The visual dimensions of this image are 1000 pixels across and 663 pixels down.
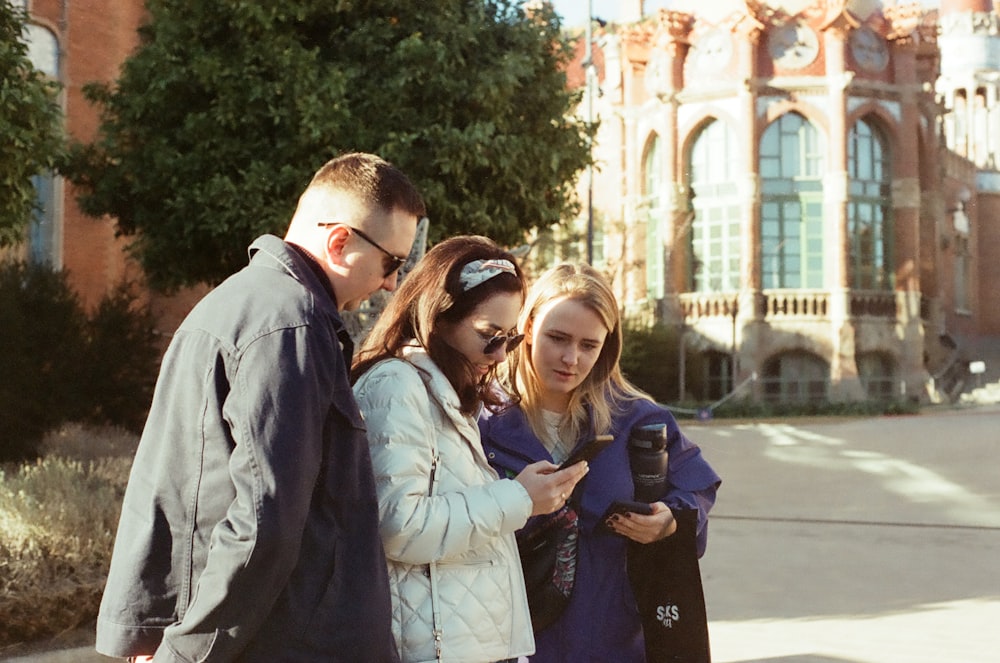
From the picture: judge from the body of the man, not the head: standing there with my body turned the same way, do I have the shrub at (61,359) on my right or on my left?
on my left

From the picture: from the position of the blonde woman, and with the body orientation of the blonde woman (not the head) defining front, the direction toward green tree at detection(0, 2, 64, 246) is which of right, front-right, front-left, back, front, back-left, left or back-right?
right

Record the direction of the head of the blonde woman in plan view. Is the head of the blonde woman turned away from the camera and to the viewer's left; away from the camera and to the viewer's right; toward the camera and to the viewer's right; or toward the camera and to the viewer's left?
toward the camera and to the viewer's left

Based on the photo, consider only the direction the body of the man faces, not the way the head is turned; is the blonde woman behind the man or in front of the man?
in front

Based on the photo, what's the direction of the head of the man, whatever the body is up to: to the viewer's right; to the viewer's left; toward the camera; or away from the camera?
to the viewer's right

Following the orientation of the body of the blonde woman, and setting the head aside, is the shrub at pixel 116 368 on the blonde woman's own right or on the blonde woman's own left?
on the blonde woman's own right

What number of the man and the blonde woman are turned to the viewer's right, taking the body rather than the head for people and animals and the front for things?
1

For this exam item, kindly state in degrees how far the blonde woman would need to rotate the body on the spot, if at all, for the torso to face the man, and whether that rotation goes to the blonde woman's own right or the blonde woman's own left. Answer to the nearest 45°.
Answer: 0° — they already face them

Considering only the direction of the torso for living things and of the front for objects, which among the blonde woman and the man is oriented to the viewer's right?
the man

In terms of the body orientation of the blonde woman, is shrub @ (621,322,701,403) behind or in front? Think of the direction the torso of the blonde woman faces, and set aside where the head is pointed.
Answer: behind

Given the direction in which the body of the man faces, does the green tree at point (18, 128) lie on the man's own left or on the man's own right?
on the man's own left

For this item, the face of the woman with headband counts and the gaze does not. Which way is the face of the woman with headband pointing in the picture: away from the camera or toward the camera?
toward the camera

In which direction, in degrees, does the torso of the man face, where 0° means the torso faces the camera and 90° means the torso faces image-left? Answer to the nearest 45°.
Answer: approximately 270°

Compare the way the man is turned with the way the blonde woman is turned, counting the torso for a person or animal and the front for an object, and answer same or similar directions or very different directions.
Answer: very different directions

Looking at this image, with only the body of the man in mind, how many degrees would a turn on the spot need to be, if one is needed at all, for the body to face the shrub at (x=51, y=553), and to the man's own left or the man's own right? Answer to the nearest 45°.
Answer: approximately 90° to the man's own left
